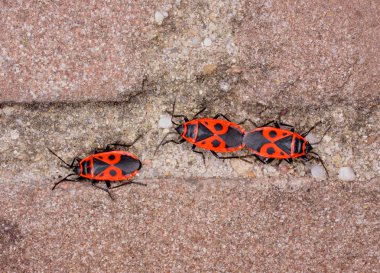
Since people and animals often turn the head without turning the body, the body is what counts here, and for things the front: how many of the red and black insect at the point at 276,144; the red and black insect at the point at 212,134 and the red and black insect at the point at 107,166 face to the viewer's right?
1

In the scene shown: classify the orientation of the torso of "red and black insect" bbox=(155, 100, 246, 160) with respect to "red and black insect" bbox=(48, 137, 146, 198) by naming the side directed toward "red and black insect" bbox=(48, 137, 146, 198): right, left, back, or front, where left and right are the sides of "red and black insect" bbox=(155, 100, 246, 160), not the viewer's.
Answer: front

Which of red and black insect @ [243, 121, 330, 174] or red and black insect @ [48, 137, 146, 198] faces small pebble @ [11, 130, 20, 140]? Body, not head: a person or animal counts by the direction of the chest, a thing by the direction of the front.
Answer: red and black insect @ [48, 137, 146, 198]

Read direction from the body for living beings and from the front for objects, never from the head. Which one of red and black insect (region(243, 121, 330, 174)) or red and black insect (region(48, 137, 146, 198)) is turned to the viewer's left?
red and black insect (region(48, 137, 146, 198))

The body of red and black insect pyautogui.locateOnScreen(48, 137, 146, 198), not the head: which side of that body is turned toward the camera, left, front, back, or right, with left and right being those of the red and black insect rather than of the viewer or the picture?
left

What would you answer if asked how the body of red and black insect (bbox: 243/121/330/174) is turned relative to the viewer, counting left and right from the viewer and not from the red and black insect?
facing to the right of the viewer

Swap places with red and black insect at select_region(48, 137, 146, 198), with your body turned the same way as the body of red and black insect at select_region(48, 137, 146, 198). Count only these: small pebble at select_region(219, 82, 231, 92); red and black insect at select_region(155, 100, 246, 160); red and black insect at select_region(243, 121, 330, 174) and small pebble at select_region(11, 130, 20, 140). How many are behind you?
3

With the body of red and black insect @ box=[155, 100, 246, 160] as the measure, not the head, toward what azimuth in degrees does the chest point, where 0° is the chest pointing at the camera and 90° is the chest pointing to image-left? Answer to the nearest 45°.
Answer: approximately 90°

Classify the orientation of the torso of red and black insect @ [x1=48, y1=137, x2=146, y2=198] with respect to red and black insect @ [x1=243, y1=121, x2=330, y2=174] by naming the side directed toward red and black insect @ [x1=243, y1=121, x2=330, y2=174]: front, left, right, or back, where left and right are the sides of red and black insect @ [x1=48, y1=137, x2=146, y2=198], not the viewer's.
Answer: back

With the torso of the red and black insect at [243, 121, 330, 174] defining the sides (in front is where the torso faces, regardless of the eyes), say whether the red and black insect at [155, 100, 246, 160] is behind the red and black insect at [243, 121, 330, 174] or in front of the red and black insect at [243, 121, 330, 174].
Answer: behind

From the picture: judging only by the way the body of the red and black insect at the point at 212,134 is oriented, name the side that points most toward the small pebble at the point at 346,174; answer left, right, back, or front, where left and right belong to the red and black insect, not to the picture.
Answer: back

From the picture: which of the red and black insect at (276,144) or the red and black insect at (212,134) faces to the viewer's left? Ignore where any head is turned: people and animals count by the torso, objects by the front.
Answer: the red and black insect at (212,134)

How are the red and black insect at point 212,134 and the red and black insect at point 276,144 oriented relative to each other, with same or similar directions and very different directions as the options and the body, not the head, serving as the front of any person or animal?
very different directions
